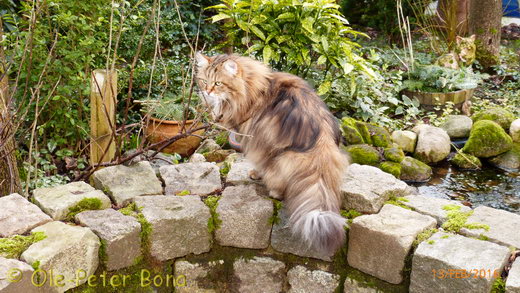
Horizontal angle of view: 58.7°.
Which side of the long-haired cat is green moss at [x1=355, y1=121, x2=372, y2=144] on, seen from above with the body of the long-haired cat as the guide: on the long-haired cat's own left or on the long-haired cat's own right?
on the long-haired cat's own right

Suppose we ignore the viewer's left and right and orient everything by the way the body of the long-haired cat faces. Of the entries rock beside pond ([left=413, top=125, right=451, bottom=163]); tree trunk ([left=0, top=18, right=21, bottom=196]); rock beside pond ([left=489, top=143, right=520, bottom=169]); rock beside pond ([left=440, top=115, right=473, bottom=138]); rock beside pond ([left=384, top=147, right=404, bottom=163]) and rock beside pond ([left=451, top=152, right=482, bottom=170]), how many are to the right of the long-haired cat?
5

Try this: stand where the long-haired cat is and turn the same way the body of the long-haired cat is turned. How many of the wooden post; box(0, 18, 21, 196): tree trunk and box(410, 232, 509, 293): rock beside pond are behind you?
1

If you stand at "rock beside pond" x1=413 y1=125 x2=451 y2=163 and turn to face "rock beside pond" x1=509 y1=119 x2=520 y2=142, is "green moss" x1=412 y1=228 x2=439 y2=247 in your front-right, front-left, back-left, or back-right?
back-right

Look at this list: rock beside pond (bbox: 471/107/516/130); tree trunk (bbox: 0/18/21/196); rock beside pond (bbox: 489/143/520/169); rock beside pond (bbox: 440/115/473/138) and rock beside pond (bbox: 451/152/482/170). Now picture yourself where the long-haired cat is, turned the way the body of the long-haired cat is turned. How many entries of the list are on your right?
4

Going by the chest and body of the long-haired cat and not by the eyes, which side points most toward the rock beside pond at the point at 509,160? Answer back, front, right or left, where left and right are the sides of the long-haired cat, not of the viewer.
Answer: right

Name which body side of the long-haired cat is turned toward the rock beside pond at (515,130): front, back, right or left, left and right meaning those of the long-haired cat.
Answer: right

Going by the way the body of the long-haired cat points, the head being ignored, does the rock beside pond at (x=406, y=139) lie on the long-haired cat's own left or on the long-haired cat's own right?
on the long-haired cat's own right

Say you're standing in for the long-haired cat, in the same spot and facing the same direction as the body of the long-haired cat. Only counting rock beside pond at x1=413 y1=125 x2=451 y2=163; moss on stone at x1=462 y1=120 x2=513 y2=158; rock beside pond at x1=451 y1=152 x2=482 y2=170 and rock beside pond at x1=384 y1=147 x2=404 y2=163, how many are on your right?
4

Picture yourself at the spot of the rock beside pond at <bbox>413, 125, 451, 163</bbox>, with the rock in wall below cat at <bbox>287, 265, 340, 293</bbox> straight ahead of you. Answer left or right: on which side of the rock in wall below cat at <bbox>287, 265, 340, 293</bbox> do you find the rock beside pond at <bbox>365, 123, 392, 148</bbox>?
right

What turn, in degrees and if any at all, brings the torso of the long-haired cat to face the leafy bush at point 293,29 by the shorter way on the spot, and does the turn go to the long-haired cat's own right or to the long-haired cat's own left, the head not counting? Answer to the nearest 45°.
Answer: approximately 45° to the long-haired cat's own right

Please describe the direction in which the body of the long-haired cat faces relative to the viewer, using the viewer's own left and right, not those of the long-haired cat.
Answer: facing away from the viewer and to the left of the viewer
